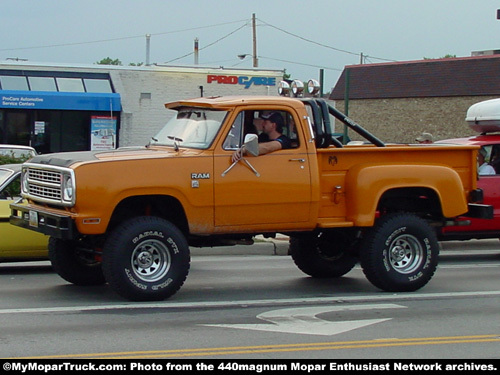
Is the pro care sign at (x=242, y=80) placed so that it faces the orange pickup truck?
yes

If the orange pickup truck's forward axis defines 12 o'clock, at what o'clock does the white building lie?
The white building is roughly at 4 o'clock from the orange pickup truck.

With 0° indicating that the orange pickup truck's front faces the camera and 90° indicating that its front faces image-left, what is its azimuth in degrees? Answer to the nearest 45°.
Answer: approximately 45°

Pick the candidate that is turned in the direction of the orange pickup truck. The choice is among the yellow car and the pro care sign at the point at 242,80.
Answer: the pro care sign

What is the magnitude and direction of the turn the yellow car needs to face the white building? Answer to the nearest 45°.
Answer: approximately 135° to its right

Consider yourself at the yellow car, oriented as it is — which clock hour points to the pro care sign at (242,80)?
The pro care sign is roughly at 5 o'clock from the yellow car.

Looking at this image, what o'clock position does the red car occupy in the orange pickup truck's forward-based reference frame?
The red car is roughly at 6 o'clock from the orange pickup truck.

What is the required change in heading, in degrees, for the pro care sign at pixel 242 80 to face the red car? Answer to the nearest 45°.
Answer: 0° — it already faces it
